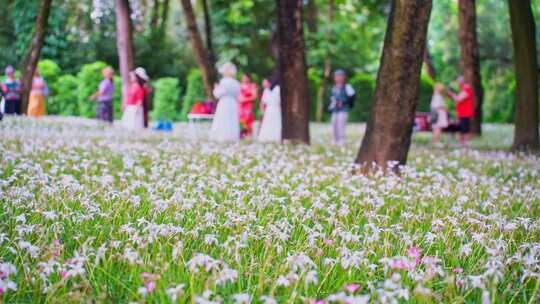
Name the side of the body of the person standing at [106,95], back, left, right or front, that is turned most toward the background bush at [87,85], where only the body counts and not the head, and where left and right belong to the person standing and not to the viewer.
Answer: right

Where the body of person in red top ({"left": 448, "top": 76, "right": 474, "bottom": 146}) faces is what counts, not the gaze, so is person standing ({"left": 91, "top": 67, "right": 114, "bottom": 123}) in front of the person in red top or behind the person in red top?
in front

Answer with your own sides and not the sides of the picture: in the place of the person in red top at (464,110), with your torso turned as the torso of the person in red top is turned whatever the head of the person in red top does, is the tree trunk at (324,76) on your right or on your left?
on your right

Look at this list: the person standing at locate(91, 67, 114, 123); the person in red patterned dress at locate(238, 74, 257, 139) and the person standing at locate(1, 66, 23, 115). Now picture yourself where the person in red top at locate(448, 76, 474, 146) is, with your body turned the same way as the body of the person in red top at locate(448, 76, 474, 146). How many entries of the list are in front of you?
3

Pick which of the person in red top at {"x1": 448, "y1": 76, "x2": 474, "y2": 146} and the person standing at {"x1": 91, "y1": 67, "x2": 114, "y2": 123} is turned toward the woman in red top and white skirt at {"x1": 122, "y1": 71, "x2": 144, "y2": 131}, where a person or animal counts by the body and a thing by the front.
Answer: the person in red top

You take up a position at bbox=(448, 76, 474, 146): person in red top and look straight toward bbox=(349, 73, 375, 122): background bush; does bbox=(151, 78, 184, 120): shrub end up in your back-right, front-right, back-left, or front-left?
front-left

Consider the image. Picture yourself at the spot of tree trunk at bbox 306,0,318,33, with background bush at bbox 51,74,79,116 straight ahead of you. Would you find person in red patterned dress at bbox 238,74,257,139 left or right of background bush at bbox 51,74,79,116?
left

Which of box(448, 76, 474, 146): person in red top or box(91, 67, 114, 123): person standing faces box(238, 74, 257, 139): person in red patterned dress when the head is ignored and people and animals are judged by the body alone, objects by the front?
box(448, 76, 474, 146): person in red top

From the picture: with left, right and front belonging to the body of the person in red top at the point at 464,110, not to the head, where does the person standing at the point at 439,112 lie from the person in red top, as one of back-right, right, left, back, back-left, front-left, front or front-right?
front

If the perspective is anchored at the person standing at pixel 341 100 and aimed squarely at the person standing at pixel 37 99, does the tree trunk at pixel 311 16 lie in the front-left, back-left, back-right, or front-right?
front-right

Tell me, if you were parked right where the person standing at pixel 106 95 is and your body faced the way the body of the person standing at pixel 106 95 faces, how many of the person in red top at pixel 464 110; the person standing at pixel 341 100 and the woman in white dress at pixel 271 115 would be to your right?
0

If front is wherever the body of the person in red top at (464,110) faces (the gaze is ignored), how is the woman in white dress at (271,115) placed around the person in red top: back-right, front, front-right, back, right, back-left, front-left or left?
front

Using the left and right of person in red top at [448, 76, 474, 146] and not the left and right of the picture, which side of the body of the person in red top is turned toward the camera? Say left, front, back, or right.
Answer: left

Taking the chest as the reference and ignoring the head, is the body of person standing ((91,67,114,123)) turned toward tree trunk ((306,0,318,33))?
no
